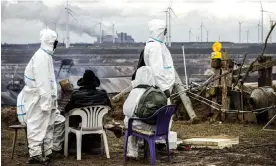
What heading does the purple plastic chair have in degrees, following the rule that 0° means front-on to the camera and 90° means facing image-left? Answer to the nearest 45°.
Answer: approximately 135°

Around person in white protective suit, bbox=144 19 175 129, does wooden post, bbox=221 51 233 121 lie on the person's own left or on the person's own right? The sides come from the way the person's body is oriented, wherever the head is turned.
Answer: on the person's own left

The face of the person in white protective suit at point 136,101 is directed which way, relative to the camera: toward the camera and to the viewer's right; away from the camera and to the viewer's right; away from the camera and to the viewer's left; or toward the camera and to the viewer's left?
away from the camera and to the viewer's left

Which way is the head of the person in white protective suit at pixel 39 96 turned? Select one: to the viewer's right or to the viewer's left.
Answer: to the viewer's right
